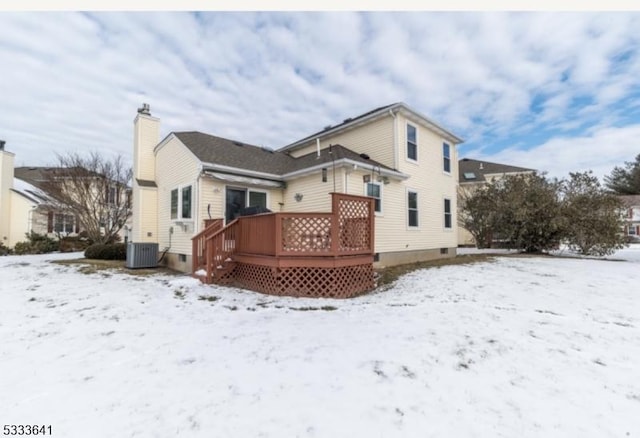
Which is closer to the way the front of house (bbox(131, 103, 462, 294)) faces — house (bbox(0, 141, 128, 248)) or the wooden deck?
the house

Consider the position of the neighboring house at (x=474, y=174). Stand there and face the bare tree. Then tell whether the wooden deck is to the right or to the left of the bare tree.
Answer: left

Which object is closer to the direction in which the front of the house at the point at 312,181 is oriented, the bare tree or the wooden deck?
the bare tree

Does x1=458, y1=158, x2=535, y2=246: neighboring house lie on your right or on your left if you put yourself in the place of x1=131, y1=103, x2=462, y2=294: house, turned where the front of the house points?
on your right

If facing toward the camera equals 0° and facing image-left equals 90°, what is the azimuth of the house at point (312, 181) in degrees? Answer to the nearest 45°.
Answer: approximately 135°

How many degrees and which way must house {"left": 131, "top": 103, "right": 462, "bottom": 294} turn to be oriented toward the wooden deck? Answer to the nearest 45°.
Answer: approximately 135° to its left
